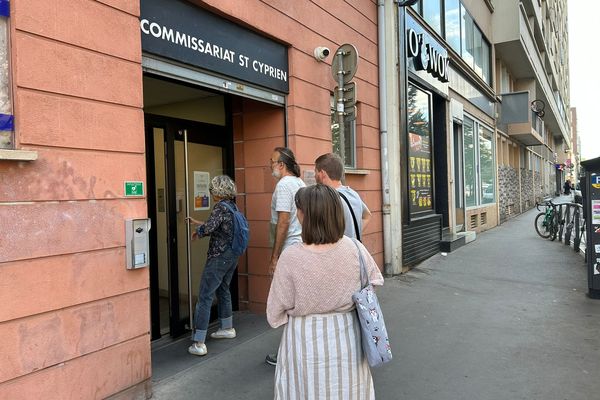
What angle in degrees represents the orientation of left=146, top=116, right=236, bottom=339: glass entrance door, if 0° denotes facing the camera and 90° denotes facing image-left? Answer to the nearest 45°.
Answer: approximately 315°

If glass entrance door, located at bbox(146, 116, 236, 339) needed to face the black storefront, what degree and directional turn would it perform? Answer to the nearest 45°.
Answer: approximately 90° to its left

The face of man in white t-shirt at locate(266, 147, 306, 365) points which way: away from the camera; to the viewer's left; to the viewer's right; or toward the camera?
to the viewer's left

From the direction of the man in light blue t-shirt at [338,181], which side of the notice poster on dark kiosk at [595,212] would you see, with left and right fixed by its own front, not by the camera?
front

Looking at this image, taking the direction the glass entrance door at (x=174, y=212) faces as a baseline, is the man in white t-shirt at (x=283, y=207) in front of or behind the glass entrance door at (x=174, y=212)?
in front

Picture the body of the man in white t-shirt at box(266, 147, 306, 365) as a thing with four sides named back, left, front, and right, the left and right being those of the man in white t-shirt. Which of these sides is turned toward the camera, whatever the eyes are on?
left

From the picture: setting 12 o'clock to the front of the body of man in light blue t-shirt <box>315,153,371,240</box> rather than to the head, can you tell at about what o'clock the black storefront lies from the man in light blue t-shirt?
The black storefront is roughly at 2 o'clock from the man in light blue t-shirt.

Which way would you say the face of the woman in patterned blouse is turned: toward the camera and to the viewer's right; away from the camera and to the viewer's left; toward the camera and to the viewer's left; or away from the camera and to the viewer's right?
away from the camera and to the viewer's left

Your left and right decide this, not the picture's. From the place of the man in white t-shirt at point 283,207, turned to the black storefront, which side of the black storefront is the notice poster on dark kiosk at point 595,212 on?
right

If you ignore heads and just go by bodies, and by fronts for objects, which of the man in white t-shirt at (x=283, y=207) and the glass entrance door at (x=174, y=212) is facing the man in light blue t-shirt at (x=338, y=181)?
the glass entrance door

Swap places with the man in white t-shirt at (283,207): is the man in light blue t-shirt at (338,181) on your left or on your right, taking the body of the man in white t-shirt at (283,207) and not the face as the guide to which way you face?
on your right

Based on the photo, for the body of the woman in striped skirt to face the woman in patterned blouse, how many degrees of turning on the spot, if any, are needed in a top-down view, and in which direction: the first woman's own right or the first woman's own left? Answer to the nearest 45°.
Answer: approximately 45° to the first woman's own left

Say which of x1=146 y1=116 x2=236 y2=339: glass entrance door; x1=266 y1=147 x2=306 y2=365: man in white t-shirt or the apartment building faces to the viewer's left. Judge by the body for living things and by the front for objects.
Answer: the man in white t-shirt

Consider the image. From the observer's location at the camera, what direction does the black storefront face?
facing the viewer and to the right of the viewer

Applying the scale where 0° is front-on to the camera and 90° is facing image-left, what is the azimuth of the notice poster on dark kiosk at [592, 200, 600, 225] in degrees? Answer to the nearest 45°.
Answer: approximately 0°

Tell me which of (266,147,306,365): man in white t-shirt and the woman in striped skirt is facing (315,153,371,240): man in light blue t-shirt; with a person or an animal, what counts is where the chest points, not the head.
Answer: the woman in striped skirt
